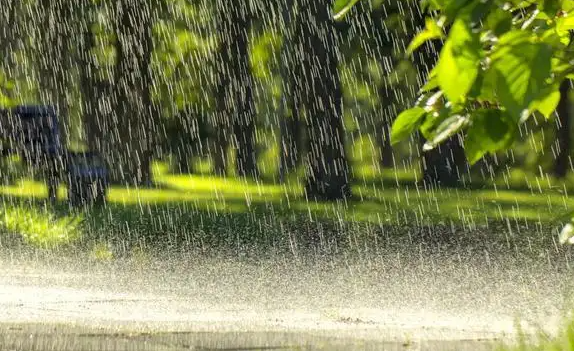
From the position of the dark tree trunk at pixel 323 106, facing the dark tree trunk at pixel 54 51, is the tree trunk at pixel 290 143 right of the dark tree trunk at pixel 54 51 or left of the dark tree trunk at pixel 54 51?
right

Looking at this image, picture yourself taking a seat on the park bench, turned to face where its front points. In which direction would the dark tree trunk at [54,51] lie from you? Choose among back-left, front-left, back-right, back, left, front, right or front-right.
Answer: back-left

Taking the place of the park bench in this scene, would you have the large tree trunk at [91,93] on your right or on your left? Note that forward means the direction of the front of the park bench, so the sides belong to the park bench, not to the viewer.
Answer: on your left

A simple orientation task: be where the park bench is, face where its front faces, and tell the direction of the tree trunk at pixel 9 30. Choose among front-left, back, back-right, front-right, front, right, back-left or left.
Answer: back-left

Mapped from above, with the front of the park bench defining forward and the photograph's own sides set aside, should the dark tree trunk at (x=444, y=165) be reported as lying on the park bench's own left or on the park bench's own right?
on the park bench's own left

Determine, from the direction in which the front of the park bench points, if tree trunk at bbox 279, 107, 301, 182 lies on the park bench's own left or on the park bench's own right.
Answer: on the park bench's own left

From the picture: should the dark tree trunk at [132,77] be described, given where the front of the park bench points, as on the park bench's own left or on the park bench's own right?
on the park bench's own left
